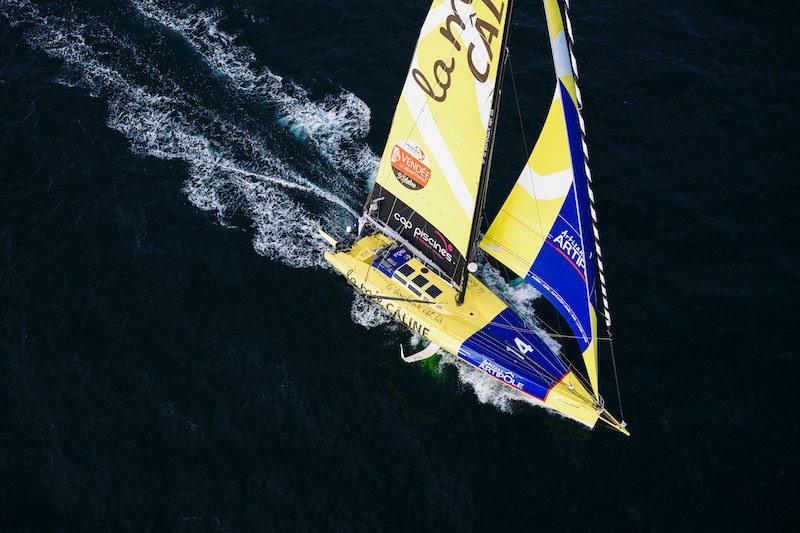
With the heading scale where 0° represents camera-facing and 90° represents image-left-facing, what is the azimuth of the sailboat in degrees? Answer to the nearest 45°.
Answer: approximately 315°
